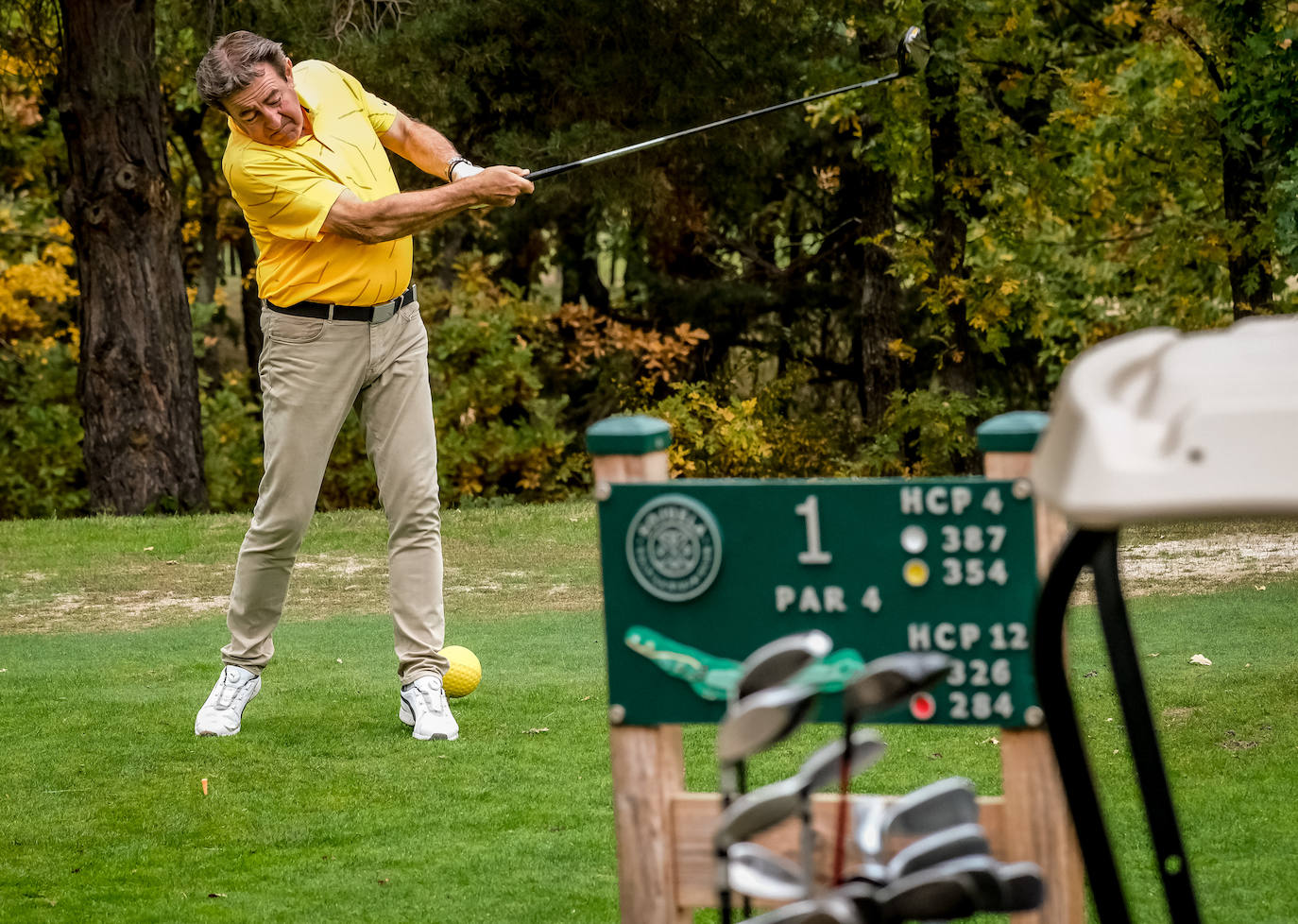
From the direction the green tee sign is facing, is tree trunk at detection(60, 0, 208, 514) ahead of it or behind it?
behind

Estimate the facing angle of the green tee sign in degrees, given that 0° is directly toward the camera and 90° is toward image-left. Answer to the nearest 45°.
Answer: approximately 0°

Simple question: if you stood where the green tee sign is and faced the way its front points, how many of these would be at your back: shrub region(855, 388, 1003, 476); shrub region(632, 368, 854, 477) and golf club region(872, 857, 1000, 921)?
2

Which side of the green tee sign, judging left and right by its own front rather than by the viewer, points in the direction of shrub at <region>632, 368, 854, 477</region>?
back

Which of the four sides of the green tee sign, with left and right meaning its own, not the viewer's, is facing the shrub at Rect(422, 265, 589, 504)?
back

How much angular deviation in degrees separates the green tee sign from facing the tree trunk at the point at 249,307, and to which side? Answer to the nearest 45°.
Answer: approximately 180°
